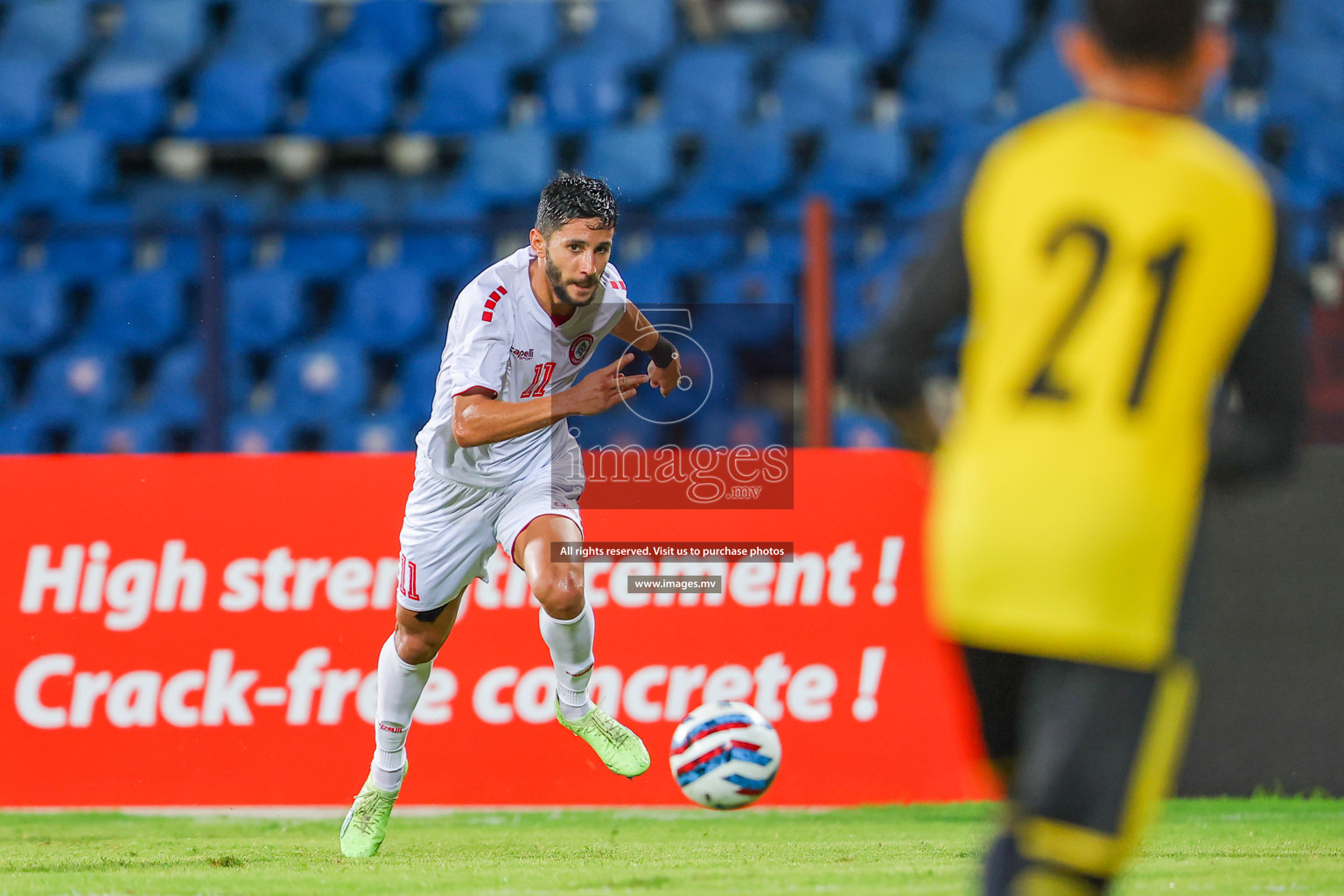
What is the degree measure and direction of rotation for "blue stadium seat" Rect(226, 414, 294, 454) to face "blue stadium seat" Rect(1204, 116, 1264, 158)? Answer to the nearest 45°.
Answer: approximately 90° to its left

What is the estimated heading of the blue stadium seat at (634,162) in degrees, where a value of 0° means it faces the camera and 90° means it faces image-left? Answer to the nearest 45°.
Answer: approximately 0°

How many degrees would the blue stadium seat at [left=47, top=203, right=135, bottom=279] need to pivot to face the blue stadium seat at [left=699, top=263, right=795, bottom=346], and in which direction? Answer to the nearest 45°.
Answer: approximately 45° to its left

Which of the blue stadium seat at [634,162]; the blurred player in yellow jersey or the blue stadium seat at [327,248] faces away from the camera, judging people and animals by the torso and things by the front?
the blurred player in yellow jersey

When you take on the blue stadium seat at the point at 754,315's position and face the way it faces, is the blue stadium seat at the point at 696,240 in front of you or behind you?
behind

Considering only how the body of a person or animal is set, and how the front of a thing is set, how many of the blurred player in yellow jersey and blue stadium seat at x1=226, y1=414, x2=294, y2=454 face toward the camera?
1

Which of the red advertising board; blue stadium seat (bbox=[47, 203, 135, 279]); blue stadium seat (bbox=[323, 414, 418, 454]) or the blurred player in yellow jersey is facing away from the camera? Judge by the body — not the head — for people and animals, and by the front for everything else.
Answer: the blurred player in yellow jersey

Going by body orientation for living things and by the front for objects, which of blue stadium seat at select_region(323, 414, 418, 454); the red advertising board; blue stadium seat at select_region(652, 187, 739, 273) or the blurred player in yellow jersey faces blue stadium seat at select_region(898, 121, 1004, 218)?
the blurred player in yellow jersey

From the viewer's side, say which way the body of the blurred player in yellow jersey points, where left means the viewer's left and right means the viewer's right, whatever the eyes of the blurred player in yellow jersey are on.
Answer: facing away from the viewer

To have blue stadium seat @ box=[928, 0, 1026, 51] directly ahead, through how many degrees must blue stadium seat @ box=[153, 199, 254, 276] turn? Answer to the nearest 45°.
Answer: approximately 90° to its left

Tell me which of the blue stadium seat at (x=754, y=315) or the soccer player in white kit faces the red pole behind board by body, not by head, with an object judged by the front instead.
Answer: the blue stadium seat

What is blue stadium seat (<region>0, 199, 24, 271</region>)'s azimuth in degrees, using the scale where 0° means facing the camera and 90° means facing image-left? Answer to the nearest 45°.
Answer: approximately 0°
